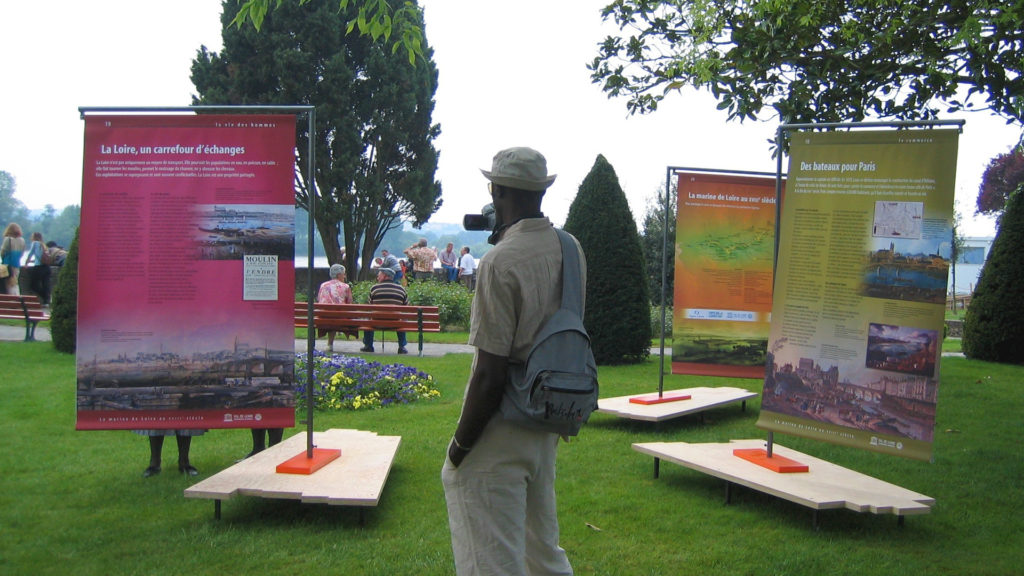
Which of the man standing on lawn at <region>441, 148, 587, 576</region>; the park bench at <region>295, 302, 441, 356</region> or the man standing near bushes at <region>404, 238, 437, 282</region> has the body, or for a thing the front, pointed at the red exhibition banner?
the man standing on lawn at <region>441, 148, 587, 576</region>

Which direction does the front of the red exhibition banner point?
toward the camera

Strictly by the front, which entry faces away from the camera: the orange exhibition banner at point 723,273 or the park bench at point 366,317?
the park bench

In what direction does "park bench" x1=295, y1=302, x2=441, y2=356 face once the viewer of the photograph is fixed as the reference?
facing away from the viewer

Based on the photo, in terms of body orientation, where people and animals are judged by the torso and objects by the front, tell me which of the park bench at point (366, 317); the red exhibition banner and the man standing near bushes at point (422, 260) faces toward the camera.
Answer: the red exhibition banner

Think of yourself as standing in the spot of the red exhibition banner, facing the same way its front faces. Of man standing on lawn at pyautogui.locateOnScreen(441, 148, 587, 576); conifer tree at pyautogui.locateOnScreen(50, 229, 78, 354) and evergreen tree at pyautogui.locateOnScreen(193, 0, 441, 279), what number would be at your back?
2

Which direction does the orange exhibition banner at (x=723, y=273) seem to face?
toward the camera

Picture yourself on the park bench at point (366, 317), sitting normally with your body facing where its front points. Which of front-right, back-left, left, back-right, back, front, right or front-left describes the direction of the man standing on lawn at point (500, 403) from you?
back

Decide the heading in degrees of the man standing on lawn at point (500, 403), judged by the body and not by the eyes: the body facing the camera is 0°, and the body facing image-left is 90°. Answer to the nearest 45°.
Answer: approximately 135°

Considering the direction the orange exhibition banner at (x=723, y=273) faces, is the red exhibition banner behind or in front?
in front

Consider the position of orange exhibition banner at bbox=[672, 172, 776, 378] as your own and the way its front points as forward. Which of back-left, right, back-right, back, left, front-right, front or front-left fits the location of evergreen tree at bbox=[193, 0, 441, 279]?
back-right
